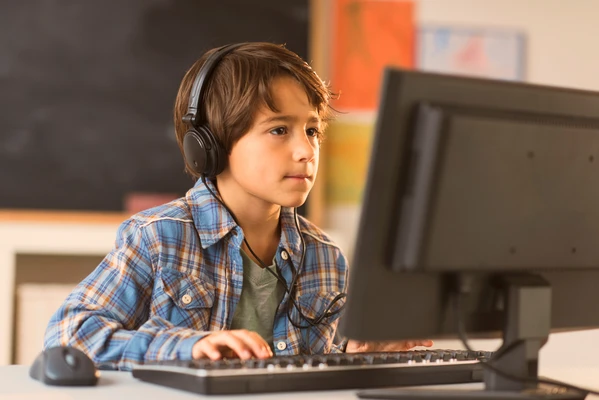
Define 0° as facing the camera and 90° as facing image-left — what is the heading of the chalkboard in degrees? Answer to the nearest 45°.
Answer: approximately 0°

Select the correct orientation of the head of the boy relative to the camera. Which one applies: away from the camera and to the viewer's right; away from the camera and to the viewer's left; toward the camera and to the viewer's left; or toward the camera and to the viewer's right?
toward the camera and to the viewer's right

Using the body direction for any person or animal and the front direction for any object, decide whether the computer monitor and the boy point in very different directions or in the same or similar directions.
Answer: very different directions

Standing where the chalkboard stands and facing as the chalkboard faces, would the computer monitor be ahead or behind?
ahead

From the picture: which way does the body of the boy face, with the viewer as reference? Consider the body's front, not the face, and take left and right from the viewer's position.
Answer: facing the viewer and to the right of the viewer

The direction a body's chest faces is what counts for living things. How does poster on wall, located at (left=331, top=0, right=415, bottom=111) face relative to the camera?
toward the camera

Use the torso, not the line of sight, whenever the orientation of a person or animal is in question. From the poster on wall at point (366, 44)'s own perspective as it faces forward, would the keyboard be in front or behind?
in front

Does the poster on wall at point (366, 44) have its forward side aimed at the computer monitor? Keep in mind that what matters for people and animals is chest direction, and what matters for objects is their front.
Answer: yes

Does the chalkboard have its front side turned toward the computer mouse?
yes

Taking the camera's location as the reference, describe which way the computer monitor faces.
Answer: facing away from the viewer and to the left of the viewer

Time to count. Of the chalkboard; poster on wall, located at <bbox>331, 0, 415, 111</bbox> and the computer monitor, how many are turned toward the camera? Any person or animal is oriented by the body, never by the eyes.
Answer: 2
